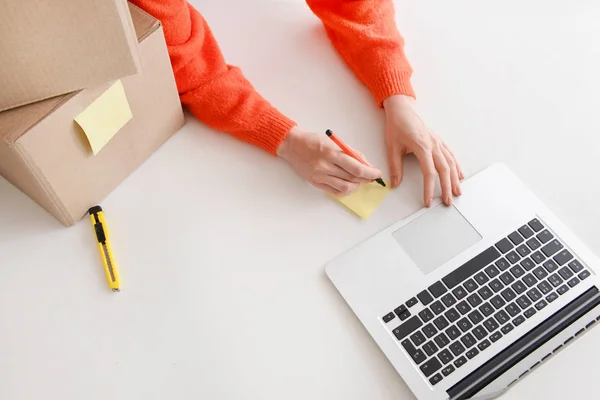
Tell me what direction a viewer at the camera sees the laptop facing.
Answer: facing away from the viewer and to the left of the viewer
